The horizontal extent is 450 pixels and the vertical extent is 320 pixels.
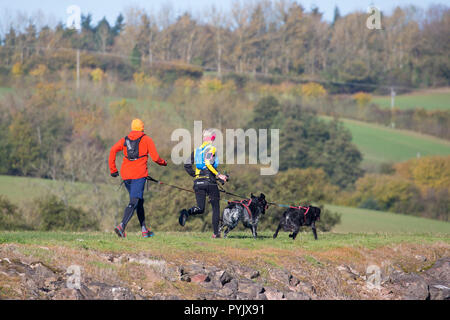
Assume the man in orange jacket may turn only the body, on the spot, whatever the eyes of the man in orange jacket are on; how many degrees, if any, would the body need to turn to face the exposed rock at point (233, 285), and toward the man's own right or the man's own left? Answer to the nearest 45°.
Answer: approximately 90° to the man's own right

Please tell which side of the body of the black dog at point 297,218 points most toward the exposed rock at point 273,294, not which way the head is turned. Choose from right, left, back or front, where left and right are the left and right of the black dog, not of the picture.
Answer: right

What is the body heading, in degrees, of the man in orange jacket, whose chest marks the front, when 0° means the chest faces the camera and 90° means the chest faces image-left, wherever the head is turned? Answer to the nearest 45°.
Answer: approximately 225°

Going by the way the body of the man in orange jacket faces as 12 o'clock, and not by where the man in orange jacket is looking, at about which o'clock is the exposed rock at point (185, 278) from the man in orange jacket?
The exposed rock is roughly at 4 o'clock from the man in orange jacket.

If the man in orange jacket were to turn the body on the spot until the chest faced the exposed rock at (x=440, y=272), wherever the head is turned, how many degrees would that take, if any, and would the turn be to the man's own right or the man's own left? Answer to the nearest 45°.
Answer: approximately 45° to the man's own right

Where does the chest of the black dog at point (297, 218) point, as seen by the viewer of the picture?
to the viewer's right

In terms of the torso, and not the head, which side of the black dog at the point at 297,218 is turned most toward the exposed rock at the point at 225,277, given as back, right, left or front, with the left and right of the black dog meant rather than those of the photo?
right
